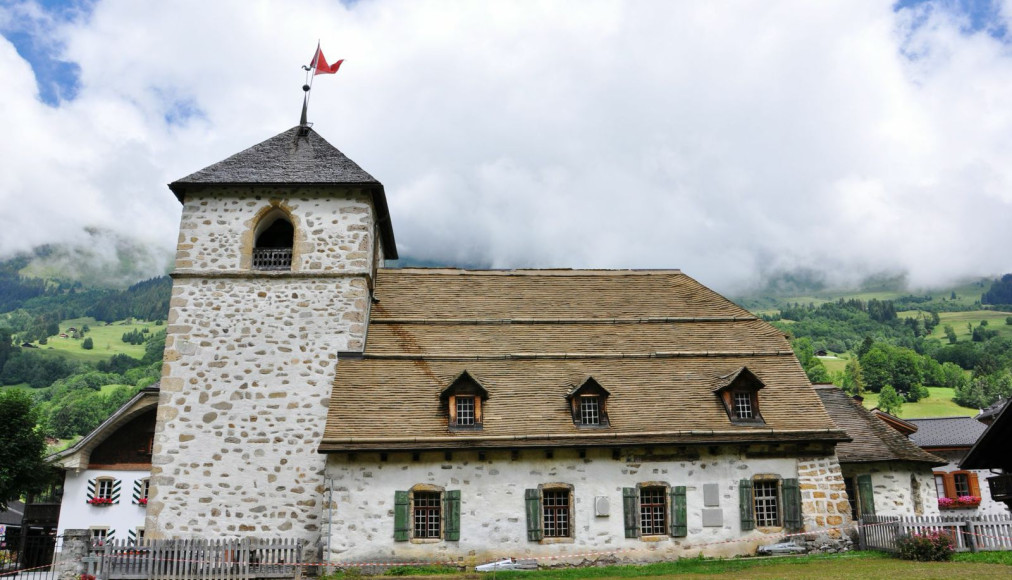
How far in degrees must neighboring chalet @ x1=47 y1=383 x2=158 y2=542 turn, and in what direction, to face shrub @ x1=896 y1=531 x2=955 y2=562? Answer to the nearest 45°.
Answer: approximately 45° to its left

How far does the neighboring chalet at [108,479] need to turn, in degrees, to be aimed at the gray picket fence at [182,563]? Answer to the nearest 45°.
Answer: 0° — it already faces it

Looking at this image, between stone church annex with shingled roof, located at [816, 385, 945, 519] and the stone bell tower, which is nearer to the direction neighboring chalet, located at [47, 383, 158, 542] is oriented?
the stone bell tower

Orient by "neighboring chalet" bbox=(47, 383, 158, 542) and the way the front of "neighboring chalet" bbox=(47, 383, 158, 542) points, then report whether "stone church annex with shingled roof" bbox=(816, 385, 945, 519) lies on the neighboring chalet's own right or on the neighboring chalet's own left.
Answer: on the neighboring chalet's own left

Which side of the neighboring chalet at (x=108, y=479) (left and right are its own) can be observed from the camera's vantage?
front

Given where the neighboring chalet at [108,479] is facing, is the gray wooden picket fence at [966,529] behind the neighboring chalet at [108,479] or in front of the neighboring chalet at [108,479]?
in front

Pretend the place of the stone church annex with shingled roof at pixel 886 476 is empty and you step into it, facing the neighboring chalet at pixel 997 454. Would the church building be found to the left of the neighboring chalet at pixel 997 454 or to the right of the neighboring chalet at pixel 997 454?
right
